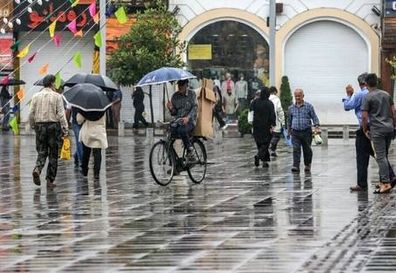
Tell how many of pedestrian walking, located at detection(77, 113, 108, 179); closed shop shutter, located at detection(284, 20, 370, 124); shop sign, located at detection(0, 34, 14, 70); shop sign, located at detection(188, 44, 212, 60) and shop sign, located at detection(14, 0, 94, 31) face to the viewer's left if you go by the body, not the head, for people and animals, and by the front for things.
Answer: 0

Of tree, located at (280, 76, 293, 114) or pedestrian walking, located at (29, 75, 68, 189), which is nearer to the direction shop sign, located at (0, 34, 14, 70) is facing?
the pedestrian walking

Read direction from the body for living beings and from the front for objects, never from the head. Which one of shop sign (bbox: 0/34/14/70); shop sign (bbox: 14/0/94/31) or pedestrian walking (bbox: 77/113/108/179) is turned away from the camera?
the pedestrian walking

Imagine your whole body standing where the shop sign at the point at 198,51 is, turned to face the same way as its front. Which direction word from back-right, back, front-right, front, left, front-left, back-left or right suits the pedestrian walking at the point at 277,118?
front

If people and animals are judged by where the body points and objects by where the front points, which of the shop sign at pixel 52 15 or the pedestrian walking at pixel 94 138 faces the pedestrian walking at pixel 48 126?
the shop sign

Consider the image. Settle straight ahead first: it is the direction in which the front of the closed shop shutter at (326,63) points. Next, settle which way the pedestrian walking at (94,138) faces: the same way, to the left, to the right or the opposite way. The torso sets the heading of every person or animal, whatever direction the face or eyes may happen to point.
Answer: the opposite way

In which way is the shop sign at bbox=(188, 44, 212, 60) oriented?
toward the camera

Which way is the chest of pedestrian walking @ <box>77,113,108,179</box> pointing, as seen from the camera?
away from the camera

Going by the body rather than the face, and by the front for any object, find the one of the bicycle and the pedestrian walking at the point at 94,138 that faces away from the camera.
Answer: the pedestrian walking

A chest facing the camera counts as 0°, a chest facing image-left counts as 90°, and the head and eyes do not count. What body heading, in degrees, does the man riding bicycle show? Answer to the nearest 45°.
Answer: approximately 45°

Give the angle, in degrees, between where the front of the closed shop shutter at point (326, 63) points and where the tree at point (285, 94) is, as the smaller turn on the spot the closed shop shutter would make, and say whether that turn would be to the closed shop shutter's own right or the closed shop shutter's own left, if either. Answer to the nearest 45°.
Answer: approximately 45° to the closed shop shutter's own right
